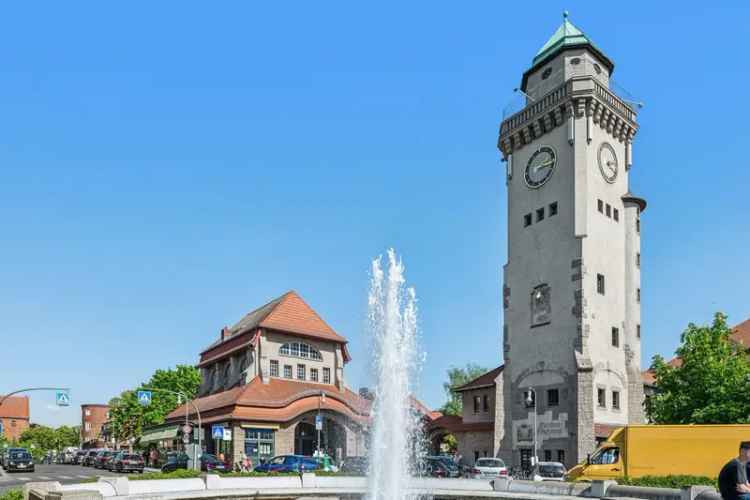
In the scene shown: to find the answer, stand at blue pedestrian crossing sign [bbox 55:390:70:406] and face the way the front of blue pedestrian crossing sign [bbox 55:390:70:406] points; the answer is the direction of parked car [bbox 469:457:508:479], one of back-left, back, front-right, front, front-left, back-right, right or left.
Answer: front-left

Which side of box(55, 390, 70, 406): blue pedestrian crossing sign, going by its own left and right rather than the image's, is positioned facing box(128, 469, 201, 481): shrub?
front

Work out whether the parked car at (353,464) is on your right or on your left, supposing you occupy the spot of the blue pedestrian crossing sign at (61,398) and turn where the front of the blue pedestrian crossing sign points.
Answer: on your left

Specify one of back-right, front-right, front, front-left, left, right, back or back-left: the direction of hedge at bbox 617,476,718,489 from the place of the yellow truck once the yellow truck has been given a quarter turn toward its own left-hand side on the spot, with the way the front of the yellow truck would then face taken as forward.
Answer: front

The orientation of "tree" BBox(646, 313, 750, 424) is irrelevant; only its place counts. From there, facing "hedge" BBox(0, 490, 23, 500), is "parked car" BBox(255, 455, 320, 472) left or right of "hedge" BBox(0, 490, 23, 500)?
right

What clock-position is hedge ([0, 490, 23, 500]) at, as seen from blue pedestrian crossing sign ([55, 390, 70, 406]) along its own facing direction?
The hedge is roughly at 12 o'clock from the blue pedestrian crossing sign.

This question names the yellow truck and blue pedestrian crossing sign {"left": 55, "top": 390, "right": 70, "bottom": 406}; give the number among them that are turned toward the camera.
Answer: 1

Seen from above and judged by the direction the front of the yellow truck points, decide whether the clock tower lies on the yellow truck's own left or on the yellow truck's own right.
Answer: on the yellow truck's own right

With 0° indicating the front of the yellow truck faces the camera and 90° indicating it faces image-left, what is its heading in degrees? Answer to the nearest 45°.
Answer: approximately 90°

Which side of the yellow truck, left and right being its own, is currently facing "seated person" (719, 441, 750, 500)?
left

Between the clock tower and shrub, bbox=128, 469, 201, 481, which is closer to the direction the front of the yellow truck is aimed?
the shrub
